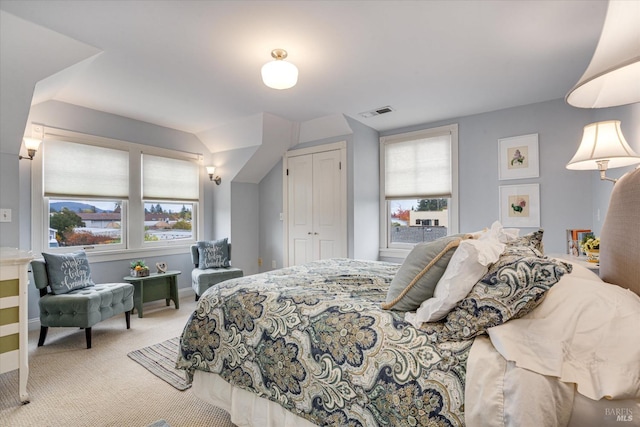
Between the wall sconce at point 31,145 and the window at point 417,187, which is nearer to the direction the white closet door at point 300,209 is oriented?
the wall sconce

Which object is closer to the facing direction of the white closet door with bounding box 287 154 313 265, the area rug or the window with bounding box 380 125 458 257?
the area rug

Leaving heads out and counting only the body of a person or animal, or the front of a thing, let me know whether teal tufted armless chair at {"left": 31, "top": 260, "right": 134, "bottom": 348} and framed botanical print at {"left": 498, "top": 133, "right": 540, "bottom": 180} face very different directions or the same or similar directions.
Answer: very different directions

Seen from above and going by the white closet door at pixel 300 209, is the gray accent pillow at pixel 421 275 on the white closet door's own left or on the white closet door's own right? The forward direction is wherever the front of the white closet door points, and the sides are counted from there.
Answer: on the white closet door's own left

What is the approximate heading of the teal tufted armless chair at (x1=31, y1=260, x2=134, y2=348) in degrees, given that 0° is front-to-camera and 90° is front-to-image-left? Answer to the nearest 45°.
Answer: approximately 315°

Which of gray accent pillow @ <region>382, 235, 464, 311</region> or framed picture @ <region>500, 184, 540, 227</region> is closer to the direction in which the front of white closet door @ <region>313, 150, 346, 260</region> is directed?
the gray accent pillow

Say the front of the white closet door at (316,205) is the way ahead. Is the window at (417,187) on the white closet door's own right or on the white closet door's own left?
on the white closet door's own left

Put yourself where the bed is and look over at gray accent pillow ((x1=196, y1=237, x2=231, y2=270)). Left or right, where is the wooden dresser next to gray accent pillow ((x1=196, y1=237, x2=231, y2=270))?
left

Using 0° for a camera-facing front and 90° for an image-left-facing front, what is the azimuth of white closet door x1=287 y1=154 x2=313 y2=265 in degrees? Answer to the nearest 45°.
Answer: approximately 45°
